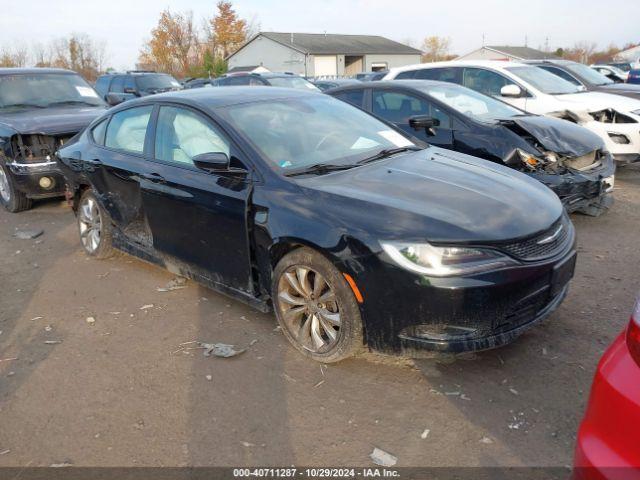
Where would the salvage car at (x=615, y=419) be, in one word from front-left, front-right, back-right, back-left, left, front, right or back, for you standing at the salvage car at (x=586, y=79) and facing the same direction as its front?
front-right

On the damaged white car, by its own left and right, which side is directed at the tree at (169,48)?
back

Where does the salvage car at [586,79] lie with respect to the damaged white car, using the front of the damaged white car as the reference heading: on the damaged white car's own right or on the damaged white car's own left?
on the damaged white car's own left

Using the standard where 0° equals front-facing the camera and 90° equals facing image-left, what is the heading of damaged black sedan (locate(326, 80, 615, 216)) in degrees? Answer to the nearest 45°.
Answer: approximately 315°

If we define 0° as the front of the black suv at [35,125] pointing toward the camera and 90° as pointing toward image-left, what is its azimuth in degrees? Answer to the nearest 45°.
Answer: approximately 315°

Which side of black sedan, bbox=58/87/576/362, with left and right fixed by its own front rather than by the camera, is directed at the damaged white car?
left

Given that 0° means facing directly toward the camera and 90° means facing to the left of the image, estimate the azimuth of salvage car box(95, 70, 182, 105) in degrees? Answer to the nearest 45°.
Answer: approximately 315°

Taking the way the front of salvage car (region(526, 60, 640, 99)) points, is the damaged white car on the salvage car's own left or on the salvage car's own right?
on the salvage car's own right

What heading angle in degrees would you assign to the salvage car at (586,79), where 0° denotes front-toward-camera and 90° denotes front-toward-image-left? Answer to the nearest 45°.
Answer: approximately 315°

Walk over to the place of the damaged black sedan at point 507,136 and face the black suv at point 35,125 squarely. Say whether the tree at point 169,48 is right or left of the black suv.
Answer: right

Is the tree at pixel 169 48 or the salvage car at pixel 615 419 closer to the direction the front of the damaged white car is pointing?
the salvage car
